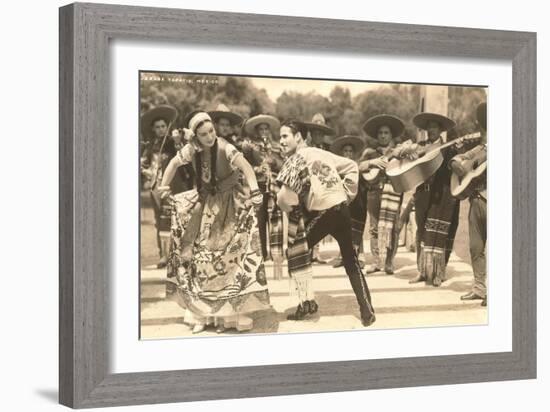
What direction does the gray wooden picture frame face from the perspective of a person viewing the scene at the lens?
facing the viewer and to the right of the viewer
